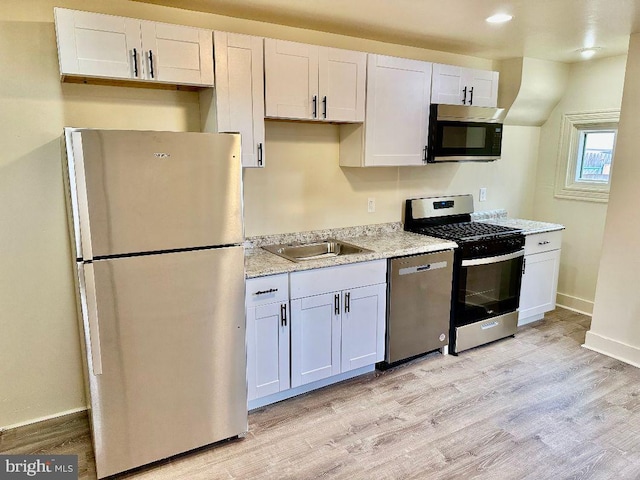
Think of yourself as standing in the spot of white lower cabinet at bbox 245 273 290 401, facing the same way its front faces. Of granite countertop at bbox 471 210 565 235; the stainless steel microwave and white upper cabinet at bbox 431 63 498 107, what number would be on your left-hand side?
3

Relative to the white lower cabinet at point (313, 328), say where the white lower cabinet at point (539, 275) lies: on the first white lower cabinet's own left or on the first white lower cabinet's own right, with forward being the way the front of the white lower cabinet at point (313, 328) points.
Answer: on the first white lower cabinet's own left

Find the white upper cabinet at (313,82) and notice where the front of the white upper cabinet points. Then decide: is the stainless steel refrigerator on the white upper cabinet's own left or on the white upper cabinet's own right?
on the white upper cabinet's own right

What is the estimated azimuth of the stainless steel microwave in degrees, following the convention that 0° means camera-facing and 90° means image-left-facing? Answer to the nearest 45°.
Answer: approximately 315°

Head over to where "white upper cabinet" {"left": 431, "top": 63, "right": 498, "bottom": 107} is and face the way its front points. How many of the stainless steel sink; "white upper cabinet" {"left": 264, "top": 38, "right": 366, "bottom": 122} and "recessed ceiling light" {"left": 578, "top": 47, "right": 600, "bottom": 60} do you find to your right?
2

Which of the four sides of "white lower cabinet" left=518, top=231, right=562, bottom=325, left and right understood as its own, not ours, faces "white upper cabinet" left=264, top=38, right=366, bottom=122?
right

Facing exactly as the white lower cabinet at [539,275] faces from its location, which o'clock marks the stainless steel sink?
The stainless steel sink is roughly at 3 o'clock from the white lower cabinet.

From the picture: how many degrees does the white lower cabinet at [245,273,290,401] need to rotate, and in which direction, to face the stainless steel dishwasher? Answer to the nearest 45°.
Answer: approximately 45° to its left

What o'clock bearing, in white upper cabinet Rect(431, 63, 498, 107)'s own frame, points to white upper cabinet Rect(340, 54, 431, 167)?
white upper cabinet Rect(340, 54, 431, 167) is roughly at 3 o'clock from white upper cabinet Rect(431, 63, 498, 107).

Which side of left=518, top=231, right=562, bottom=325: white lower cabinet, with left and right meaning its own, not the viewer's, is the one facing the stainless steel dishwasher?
right
